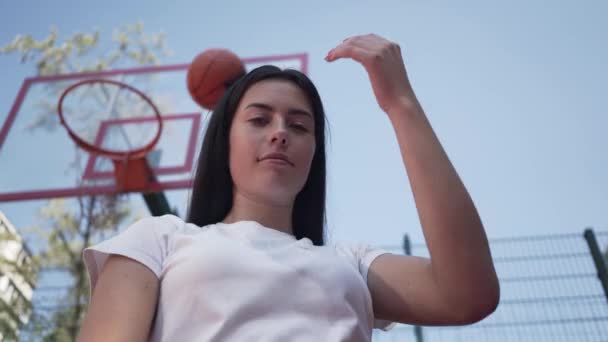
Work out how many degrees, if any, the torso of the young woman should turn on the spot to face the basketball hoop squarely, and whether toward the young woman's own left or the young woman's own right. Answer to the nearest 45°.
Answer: approximately 180°

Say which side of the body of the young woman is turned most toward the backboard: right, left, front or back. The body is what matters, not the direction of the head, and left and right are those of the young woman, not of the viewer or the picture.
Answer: back

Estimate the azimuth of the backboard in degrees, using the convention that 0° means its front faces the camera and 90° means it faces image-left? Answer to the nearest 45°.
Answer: approximately 0°

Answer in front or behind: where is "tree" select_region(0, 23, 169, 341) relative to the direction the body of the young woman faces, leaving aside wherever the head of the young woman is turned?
behind

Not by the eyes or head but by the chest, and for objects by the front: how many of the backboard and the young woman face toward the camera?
2

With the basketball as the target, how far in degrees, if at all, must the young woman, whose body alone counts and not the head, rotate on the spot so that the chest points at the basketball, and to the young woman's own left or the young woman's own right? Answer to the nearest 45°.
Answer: approximately 180°

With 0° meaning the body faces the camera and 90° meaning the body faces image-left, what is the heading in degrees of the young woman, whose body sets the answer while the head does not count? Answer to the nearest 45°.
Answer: approximately 0°
